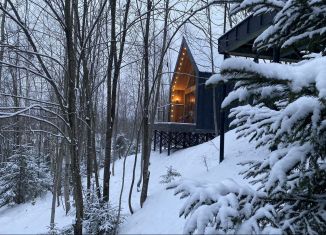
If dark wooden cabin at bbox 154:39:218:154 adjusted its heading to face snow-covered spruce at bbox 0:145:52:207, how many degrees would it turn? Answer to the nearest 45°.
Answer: approximately 45° to its right

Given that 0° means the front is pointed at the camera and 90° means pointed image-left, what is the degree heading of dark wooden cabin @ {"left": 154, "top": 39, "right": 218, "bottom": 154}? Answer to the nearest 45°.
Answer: approximately 45°

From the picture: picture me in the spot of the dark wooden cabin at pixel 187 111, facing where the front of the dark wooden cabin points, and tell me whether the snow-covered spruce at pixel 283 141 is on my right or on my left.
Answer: on my left
